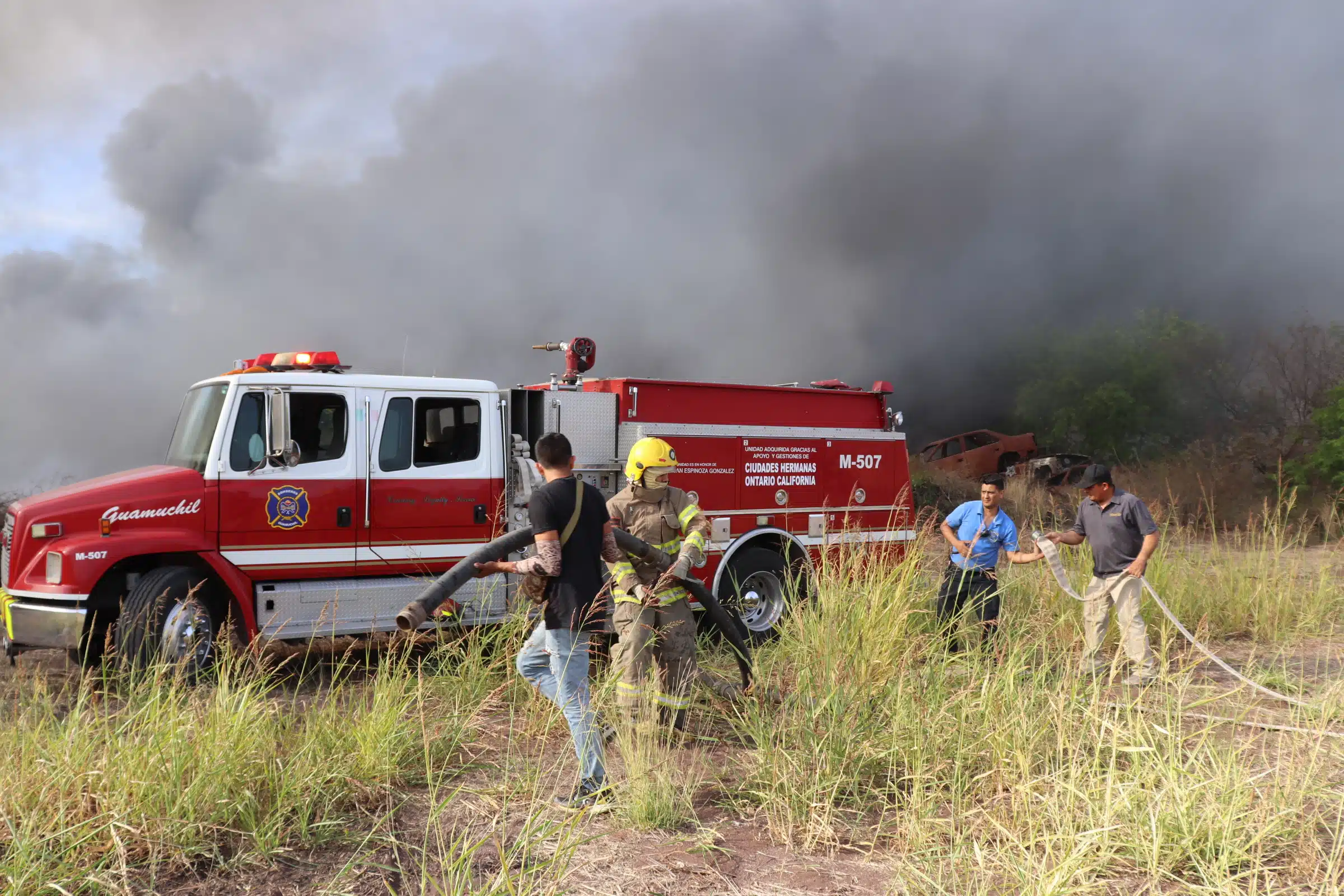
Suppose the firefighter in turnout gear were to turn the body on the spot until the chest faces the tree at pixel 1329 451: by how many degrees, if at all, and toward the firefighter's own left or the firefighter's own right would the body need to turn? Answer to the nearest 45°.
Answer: approximately 135° to the firefighter's own left

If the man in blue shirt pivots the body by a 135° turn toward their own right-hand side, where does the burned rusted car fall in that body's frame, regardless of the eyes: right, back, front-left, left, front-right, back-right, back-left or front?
front-right

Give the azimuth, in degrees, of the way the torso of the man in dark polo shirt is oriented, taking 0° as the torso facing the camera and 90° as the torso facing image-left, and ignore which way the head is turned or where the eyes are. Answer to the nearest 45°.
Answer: approximately 45°

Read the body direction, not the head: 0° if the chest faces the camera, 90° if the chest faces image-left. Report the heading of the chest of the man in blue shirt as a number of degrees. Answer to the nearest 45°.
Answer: approximately 0°

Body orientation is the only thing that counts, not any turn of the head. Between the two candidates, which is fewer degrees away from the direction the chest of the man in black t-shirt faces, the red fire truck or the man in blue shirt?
the red fire truck

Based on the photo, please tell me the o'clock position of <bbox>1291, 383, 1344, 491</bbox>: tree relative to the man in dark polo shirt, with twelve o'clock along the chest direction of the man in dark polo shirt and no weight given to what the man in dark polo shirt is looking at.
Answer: The tree is roughly at 5 o'clock from the man in dark polo shirt.

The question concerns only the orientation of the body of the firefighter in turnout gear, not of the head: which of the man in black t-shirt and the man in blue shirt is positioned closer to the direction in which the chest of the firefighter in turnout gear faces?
the man in black t-shirt

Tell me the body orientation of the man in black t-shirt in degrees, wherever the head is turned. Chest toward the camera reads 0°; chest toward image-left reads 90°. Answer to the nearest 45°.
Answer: approximately 135°

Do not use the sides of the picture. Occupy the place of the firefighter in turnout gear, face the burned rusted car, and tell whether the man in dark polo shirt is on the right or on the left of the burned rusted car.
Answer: right
